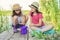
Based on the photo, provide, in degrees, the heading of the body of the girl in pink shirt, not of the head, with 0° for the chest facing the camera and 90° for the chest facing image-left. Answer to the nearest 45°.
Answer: approximately 0°
